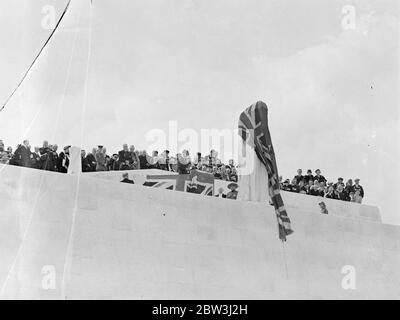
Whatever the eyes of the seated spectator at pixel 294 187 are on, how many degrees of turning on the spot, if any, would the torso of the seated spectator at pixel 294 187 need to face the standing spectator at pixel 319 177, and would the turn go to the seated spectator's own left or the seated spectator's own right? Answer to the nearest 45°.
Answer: approximately 135° to the seated spectator's own left

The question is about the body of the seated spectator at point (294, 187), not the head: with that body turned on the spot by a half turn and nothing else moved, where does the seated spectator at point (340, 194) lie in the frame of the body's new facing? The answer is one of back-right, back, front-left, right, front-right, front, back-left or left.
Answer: front-right

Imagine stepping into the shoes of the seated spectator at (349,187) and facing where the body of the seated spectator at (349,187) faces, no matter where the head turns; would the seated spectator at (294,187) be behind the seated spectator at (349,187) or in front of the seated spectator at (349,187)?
in front

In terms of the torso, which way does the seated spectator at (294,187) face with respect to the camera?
toward the camera

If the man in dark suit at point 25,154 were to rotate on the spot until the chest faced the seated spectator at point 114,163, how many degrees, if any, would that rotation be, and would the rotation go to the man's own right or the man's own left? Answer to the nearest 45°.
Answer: approximately 90° to the man's own left

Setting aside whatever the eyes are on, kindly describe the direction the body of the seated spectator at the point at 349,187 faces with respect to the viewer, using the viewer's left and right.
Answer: facing the viewer and to the left of the viewer

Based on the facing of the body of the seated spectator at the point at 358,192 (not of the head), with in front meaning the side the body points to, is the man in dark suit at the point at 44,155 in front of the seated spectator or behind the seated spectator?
in front

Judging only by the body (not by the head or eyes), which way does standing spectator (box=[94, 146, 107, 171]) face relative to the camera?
toward the camera
